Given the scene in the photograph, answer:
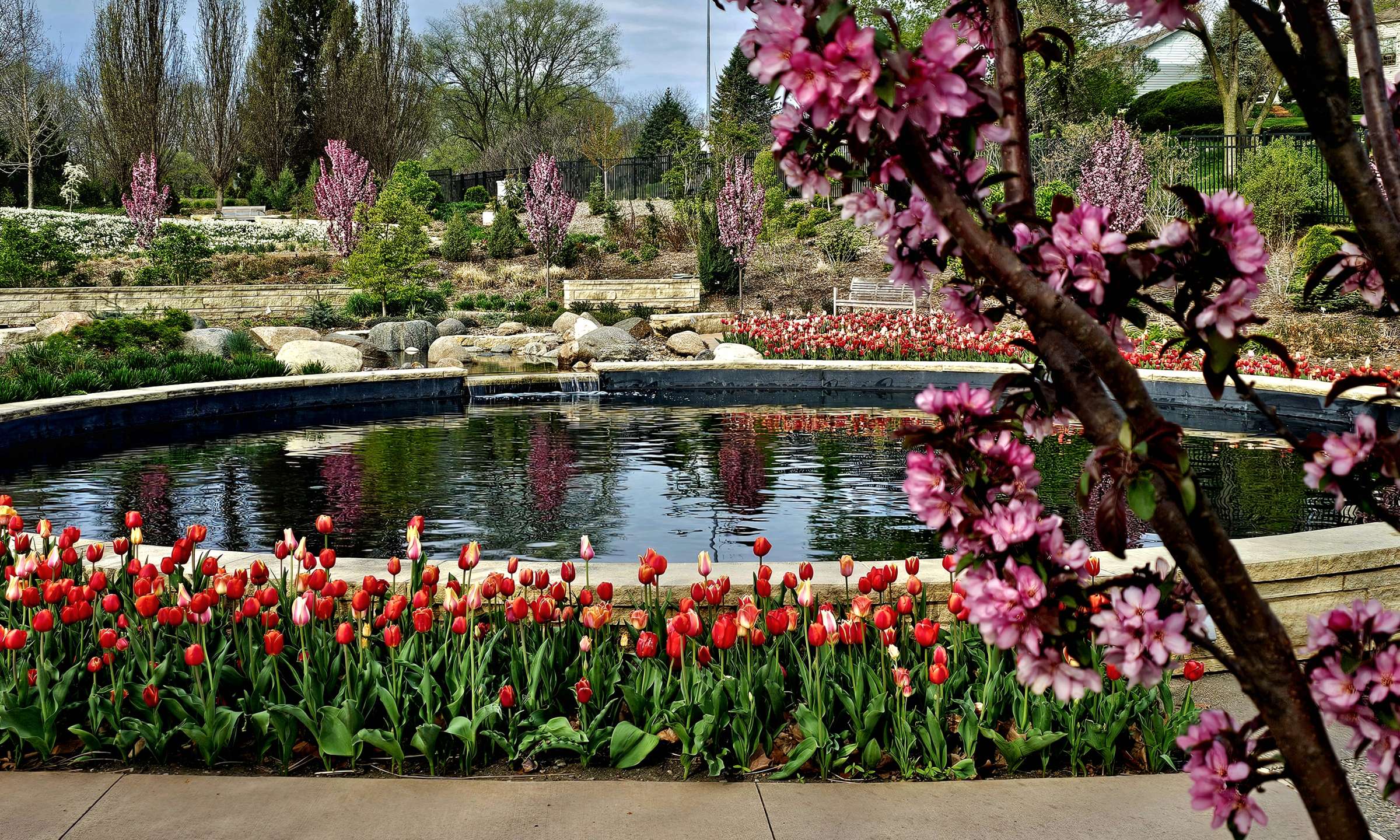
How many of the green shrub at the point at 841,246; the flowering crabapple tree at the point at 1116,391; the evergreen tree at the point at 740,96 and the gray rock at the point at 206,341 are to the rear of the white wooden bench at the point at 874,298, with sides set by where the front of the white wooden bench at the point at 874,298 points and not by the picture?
2

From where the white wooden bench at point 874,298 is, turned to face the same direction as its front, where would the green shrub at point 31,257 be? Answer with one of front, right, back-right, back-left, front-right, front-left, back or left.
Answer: right

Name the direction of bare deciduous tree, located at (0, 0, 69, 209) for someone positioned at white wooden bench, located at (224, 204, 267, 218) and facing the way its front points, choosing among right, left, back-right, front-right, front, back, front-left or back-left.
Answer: right

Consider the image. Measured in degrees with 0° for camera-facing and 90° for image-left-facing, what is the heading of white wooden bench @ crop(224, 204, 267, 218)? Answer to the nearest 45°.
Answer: approximately 0°

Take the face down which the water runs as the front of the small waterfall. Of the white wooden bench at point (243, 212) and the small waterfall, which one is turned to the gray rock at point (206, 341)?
the white wooden bench

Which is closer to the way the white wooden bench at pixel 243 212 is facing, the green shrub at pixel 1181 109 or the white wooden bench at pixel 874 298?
the white wooden bench

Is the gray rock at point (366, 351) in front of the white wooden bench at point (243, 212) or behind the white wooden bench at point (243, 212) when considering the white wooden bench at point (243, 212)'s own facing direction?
in front

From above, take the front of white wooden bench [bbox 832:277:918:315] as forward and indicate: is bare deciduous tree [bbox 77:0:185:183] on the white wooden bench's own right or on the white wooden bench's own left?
on the white wooden bench's own right

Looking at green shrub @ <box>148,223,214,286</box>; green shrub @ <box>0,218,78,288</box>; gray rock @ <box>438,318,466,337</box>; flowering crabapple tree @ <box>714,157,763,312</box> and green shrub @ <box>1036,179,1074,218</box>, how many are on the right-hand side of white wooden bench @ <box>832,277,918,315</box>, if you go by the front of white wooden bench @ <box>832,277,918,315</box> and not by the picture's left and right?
4

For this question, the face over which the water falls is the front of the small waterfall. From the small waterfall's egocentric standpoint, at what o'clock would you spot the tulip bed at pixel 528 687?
The tulip bed is roughly at 12 o'clock from the small waterfall.

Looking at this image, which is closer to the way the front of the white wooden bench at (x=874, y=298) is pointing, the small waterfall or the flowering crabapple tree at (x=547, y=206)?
the small waterfall

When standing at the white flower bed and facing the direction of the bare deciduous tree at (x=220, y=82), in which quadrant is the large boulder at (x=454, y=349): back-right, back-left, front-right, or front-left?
back-right

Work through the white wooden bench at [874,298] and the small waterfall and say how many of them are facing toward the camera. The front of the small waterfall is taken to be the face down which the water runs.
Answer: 2
